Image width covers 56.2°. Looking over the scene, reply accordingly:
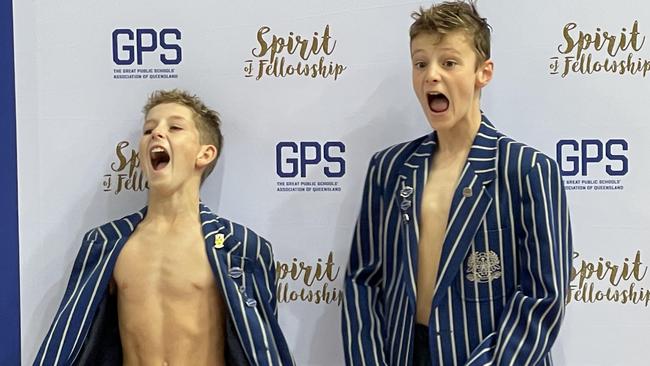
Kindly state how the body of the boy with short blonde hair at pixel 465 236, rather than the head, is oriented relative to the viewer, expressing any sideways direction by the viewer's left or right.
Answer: facing the viewer and to the left of the viewer

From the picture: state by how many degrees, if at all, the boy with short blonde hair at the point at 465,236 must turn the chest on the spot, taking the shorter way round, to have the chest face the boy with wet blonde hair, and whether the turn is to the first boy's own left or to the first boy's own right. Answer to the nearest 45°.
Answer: approximately 45° to the first boy's own right

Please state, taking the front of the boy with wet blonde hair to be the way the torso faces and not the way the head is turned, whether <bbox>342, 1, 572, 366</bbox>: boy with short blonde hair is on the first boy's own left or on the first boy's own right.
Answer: on the first boy's own left

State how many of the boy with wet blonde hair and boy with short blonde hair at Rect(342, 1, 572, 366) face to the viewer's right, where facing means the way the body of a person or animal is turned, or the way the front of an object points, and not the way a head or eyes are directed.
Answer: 0

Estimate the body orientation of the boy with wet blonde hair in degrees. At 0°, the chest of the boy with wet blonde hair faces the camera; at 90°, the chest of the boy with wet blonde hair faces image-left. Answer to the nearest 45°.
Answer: approximately 0°
